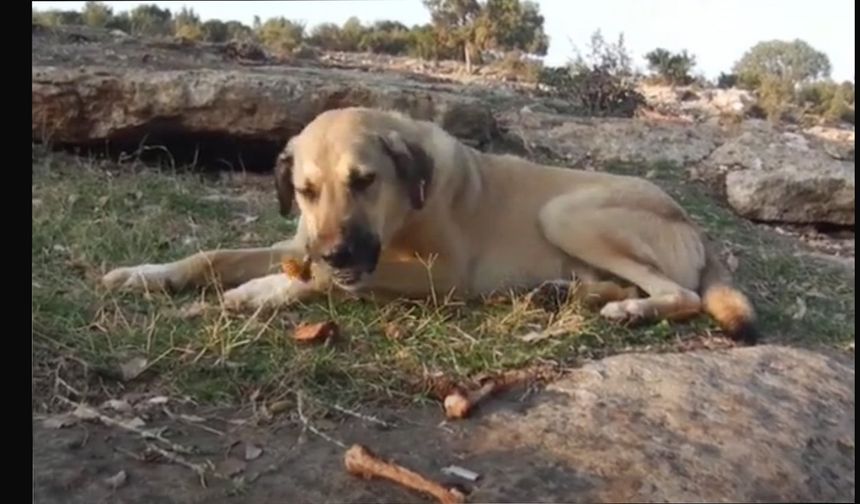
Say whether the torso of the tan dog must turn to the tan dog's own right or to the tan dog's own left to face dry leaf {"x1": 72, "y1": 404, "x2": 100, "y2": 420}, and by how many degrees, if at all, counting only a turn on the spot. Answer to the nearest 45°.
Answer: approximately 45° to the tan dog's own left

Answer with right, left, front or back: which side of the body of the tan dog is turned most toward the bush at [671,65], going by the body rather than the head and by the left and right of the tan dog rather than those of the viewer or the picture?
right

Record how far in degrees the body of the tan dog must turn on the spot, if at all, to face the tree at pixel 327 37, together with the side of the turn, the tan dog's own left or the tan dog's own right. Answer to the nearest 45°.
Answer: approximately 90° to the tan dog's own right

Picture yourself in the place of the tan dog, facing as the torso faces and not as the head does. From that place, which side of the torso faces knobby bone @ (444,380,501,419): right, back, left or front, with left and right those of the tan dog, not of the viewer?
left

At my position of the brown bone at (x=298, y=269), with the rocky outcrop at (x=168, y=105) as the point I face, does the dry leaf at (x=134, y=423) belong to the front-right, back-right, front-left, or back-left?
back-left

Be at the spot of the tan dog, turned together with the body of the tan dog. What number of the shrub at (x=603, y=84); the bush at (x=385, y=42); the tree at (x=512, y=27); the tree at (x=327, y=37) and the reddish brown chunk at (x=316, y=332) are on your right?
4

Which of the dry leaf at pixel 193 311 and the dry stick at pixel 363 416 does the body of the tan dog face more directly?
the dry leaf

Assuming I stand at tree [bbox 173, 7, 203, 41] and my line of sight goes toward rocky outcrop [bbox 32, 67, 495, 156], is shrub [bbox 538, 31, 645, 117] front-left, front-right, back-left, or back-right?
front-left

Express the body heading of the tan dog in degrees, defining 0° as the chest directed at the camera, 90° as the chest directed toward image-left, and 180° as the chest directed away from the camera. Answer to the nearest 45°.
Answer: approximately 90°

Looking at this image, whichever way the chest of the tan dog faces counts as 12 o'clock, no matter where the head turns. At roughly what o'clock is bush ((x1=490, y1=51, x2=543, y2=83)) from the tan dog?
The bush is roughly at 3 o'clock from the tan dog.

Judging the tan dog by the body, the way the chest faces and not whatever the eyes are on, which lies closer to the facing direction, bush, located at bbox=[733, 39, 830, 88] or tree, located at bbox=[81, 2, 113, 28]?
the tree

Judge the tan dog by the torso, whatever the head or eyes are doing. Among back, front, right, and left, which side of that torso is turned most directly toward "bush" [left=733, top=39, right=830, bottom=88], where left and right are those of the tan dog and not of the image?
right

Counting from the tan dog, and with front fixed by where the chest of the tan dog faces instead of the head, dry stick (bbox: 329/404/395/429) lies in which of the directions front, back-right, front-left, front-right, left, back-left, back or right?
left

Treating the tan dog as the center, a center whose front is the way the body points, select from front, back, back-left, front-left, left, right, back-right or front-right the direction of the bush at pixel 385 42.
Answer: right
